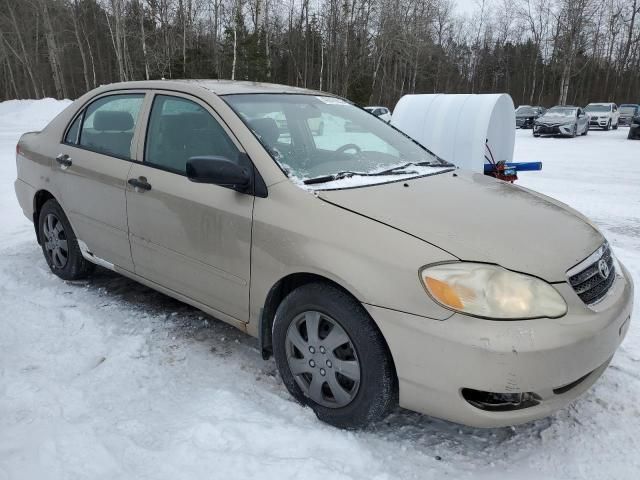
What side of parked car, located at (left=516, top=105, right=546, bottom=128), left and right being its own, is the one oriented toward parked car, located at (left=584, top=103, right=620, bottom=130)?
left

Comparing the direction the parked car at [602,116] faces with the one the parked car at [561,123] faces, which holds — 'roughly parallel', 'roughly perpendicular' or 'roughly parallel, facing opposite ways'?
roughly parallel

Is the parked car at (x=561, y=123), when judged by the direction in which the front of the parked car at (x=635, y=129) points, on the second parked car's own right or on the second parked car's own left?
on the second parked car's own right

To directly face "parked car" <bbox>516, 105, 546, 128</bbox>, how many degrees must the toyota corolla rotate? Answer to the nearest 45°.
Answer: approximately 135° to its left

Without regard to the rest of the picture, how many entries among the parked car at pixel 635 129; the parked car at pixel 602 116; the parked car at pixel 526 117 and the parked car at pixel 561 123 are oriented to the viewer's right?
0

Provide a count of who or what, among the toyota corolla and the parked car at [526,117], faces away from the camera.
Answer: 0

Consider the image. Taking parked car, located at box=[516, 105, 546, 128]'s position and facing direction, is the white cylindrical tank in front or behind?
in front

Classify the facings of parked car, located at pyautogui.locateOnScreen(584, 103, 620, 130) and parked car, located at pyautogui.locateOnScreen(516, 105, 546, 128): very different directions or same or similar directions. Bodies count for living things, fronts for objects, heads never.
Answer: same or similar directions

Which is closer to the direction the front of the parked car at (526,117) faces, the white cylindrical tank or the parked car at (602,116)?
the white cylindrical tank

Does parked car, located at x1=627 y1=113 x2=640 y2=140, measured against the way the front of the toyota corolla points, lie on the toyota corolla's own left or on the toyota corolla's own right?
on the toyota corolla's own left

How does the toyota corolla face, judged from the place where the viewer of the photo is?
facing the viewer and to the right of the viewer

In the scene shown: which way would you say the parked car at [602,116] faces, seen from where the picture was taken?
facing the viewer and to the left of the viewer

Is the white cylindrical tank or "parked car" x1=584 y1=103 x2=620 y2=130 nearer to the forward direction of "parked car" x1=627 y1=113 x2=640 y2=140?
the white cylindrical tank
